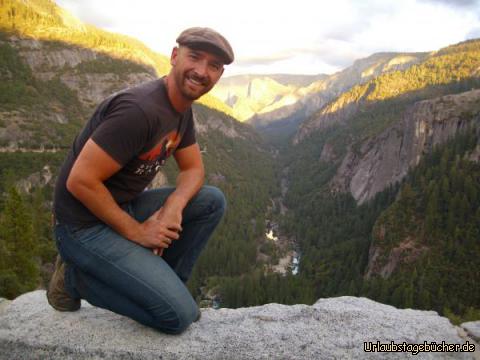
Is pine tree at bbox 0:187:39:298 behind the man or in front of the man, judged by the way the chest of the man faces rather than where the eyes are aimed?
behind

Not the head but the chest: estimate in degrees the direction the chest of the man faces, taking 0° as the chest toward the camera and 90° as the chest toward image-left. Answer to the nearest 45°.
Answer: approximately 315°
